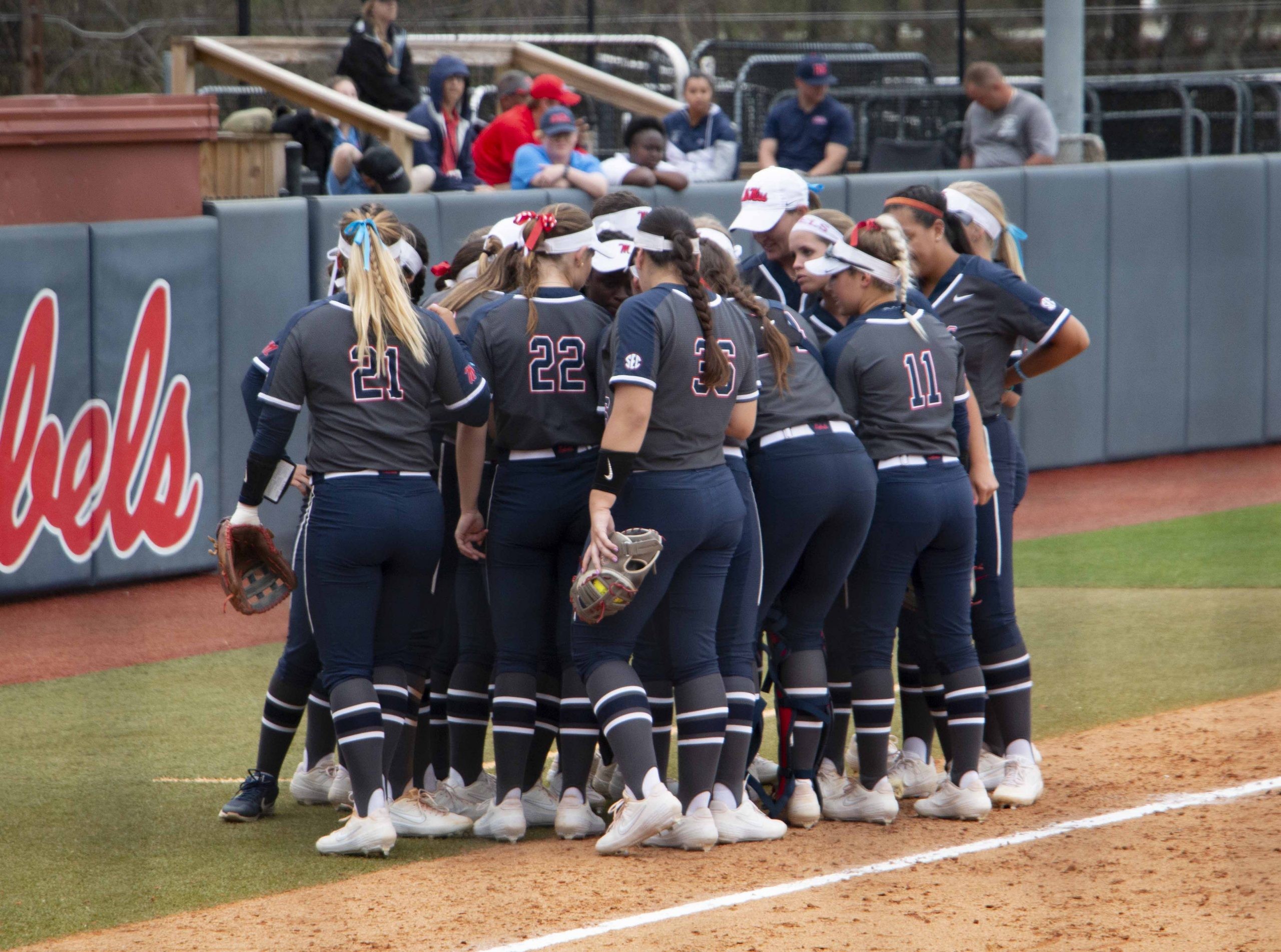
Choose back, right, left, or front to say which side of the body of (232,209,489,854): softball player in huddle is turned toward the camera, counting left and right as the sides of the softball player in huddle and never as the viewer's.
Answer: back

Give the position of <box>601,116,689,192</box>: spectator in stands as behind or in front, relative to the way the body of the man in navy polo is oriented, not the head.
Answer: in front

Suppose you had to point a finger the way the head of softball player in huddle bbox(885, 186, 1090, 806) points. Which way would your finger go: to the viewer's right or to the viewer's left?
to the viewer's left

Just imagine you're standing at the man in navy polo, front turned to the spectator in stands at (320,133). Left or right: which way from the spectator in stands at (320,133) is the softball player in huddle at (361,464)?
left

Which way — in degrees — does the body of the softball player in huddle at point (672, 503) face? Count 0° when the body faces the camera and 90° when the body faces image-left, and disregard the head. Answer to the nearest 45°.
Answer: approximately 135°

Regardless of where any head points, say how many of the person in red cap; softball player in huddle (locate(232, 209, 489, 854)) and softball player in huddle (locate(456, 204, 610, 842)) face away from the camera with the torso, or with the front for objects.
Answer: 2

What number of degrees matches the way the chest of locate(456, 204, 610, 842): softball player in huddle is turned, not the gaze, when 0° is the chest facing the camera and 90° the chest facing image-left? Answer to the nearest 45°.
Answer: approximately 180°

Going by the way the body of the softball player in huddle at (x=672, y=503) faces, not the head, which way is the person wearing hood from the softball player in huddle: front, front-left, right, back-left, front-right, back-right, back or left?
front-right

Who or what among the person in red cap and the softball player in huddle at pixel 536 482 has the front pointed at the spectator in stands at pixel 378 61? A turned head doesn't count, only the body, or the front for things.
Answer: the softball player in huddle

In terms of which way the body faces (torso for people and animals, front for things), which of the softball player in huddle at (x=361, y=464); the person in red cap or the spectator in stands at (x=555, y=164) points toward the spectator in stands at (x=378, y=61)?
the softball player in huddle

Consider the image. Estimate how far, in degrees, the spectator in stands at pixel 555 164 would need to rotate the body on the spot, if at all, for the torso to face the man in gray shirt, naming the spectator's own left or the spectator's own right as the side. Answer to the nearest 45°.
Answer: approximately 135° to the spectator's own left
